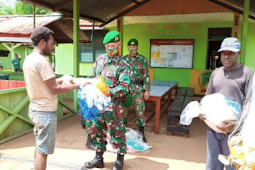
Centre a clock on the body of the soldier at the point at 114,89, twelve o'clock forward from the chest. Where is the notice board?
The notice board is roughly at 5 o'clock from the soldier.

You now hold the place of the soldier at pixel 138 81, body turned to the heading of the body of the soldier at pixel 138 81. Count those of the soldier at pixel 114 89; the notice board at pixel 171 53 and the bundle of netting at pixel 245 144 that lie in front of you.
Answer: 2

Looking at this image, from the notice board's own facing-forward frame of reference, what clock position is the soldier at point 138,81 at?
The soldier is roughly at 12 o'clock from the notice board.

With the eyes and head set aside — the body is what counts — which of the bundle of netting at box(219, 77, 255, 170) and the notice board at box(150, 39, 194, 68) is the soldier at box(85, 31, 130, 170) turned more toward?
the bundle of netting

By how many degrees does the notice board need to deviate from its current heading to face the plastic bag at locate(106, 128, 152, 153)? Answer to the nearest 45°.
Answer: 0° — it already faces it

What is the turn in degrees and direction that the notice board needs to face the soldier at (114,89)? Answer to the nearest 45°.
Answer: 0° — it already faces them

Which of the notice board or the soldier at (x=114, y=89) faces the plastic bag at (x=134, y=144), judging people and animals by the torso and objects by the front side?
the notice board

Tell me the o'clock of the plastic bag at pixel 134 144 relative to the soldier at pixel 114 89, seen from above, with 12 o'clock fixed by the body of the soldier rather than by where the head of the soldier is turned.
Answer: The plastic bag is roughly at 5 o'clock from the soldier.

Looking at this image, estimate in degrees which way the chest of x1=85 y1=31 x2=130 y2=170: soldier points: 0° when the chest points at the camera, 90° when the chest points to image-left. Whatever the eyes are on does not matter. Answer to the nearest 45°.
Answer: approximately 45°

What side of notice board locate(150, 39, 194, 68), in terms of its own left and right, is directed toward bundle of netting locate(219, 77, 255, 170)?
front

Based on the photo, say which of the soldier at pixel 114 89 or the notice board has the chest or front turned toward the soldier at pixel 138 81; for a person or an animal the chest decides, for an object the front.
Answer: the notice board

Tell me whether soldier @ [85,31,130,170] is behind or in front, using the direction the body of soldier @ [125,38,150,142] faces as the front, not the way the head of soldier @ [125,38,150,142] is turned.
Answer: in front

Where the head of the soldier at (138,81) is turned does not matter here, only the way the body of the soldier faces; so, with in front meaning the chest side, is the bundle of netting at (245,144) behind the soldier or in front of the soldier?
in front

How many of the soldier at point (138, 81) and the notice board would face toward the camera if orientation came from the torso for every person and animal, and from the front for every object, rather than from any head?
2
